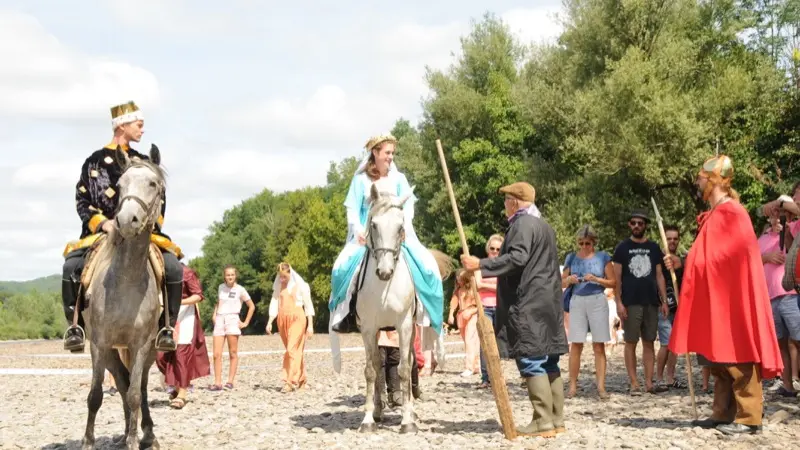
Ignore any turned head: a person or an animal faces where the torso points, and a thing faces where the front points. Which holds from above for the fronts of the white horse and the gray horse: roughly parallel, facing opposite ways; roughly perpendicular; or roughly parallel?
roughly parallel

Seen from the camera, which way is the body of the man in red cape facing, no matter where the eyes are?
to the viewer's left

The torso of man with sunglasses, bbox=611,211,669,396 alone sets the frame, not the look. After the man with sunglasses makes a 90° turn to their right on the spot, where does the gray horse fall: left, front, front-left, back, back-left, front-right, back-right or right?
front-left

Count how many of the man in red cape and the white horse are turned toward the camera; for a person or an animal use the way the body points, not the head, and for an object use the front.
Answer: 1

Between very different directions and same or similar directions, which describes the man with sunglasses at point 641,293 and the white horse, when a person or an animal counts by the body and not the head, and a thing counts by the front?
same or similar directions

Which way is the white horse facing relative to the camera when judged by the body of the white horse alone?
toward the camera

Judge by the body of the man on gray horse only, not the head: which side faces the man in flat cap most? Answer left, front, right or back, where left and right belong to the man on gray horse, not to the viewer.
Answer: left

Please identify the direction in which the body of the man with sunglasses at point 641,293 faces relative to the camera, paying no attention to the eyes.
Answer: toward the camera

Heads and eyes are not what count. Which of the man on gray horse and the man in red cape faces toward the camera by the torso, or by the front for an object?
the man on gray horse

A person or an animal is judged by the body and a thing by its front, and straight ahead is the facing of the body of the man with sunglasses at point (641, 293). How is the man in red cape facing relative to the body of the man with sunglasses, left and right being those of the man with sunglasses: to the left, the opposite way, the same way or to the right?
to the right

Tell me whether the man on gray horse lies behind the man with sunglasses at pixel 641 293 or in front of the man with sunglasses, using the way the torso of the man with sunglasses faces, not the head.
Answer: in front

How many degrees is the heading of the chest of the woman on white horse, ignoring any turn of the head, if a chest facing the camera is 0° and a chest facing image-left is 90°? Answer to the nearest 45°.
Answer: approximately 0°

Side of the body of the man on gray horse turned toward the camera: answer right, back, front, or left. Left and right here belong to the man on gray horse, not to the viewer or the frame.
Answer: front

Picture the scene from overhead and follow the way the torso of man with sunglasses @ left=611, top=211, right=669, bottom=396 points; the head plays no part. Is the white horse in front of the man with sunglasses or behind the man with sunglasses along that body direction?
in front

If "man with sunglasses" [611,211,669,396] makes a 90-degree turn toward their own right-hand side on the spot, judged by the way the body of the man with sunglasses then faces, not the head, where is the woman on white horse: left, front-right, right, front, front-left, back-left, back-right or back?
front-left
